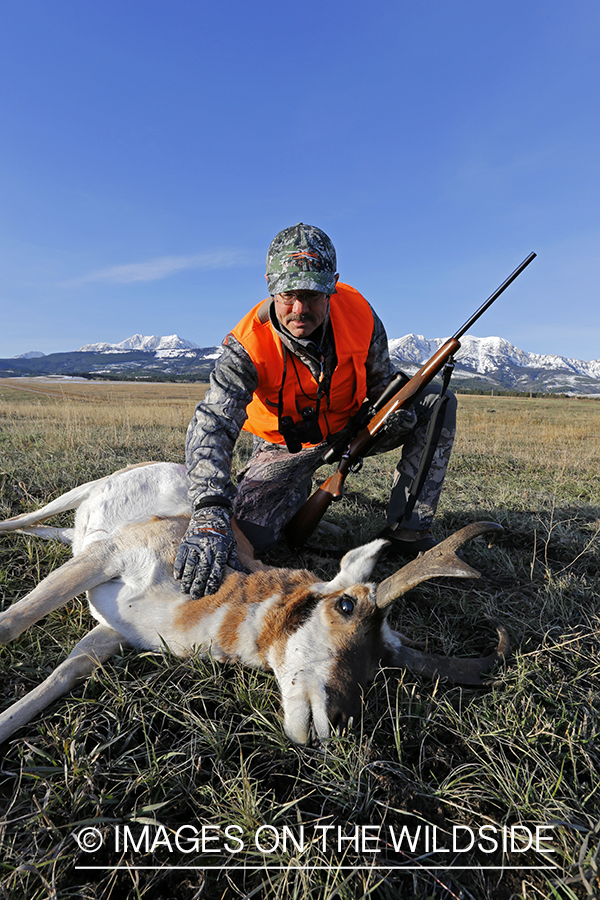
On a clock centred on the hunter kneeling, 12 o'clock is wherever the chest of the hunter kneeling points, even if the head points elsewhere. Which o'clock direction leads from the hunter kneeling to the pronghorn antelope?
The pronghorn antelope is roughly at 12 o'clock from the hunter kneeling.

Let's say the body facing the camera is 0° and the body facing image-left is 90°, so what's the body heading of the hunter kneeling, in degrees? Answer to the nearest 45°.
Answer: approximately 0°
